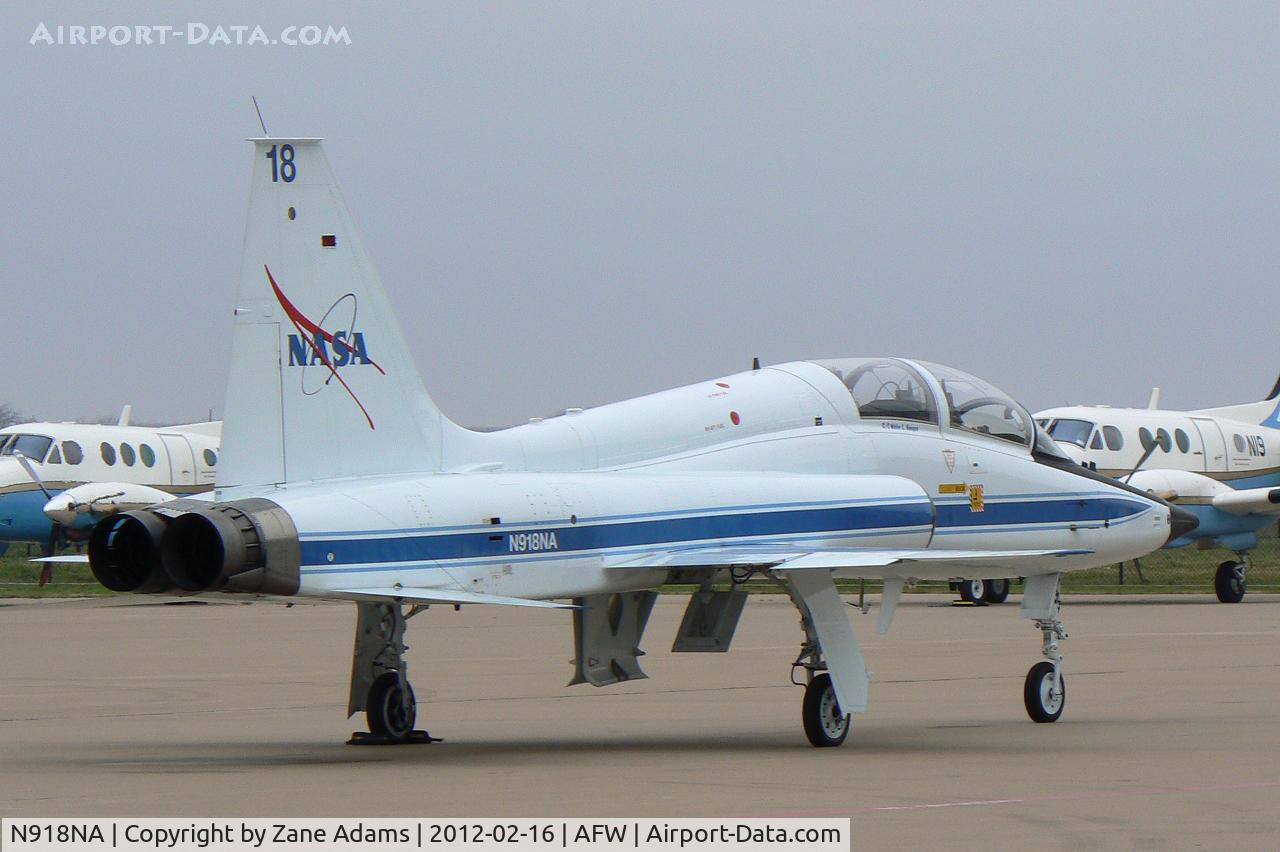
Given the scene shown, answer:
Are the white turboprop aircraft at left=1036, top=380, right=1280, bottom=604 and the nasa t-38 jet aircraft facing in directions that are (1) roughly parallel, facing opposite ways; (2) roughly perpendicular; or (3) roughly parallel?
roughly parallel, facing opposite ways

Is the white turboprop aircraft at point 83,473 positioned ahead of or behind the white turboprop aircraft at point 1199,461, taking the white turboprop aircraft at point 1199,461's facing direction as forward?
ahead

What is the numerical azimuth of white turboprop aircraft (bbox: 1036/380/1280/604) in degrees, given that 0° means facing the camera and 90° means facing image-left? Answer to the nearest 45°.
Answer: approximately 45°

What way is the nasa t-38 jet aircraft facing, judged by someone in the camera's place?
facing away from the viewer and to the right of the viewer

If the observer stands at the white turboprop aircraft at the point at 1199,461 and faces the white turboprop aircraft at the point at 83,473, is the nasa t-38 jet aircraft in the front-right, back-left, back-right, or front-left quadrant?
front-left

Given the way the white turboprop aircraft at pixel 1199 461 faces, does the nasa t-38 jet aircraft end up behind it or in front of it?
in front

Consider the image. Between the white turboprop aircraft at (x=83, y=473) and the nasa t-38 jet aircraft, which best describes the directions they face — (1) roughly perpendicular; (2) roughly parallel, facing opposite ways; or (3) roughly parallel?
roughly parallel, facing opposite ways

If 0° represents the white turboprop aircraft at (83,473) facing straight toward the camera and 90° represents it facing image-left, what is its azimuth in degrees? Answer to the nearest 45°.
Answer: approximately 45°

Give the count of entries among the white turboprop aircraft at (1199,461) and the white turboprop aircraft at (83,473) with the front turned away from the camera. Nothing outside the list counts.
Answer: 0
